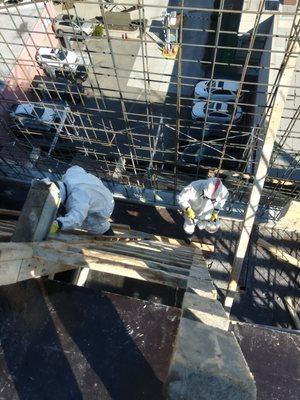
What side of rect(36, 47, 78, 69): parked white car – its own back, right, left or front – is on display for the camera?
right

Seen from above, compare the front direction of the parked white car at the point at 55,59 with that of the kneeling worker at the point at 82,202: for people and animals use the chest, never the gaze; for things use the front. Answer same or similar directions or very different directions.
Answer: very different directions
